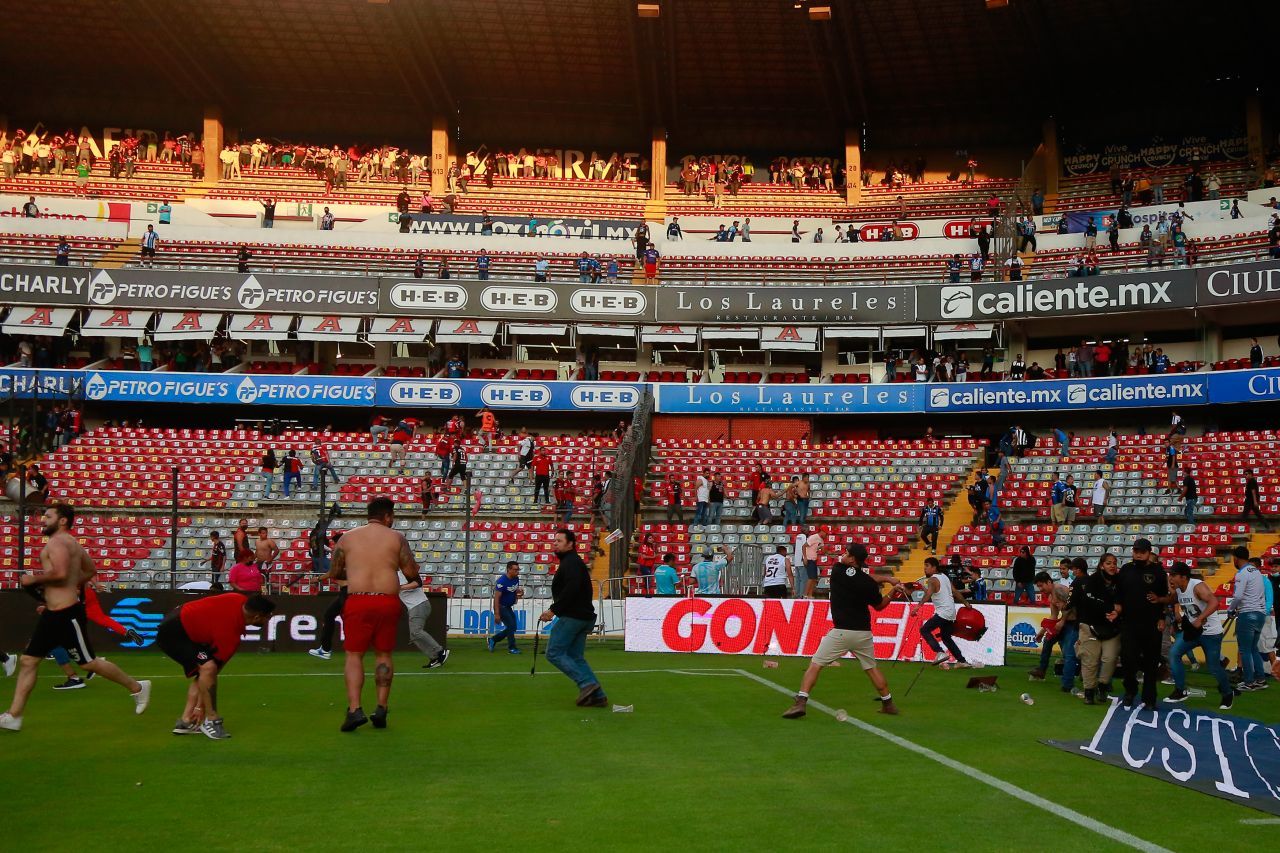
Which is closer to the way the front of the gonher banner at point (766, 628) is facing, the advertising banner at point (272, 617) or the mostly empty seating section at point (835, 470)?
the advertising banner

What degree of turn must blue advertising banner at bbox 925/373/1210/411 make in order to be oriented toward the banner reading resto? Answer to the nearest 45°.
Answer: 0° — it already faces it

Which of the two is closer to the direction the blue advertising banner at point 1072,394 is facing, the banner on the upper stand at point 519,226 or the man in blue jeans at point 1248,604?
the man in blue jeans

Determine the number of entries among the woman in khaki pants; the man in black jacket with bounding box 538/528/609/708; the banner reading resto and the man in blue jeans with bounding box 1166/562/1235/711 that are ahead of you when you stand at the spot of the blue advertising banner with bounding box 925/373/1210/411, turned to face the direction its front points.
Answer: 4

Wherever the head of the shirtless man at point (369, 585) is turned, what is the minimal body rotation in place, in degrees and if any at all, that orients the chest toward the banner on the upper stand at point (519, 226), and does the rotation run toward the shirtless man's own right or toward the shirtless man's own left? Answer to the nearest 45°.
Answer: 0° — they already face it

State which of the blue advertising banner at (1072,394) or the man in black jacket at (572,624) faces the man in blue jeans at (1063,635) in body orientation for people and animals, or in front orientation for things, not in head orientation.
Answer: the blue advertising banner

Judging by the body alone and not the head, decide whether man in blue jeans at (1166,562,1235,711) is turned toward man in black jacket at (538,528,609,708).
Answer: yes

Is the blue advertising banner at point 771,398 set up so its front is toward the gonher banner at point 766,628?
yes

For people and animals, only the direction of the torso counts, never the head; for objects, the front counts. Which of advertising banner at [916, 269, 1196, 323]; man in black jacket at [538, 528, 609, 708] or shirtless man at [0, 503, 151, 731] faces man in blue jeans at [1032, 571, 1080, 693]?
the advertising banner

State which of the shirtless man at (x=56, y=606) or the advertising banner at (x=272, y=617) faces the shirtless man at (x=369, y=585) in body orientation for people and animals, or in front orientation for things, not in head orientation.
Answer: the advertising banner

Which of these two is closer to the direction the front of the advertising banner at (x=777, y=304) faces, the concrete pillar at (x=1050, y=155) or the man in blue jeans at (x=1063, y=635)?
the man in blue jeans

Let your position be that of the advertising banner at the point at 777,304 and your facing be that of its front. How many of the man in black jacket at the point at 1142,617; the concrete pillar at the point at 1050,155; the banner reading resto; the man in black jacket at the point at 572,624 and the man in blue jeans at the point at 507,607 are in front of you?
4

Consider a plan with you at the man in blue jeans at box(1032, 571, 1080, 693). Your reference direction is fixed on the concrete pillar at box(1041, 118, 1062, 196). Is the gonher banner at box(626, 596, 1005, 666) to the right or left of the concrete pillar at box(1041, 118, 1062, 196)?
left

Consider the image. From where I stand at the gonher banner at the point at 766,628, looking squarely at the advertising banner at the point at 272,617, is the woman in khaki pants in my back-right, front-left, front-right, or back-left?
back-left
